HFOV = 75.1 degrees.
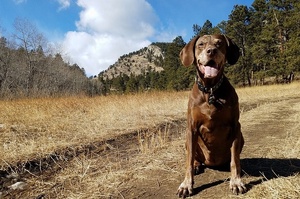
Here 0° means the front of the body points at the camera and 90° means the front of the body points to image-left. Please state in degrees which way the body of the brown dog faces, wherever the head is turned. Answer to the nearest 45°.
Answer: approximately 0°
